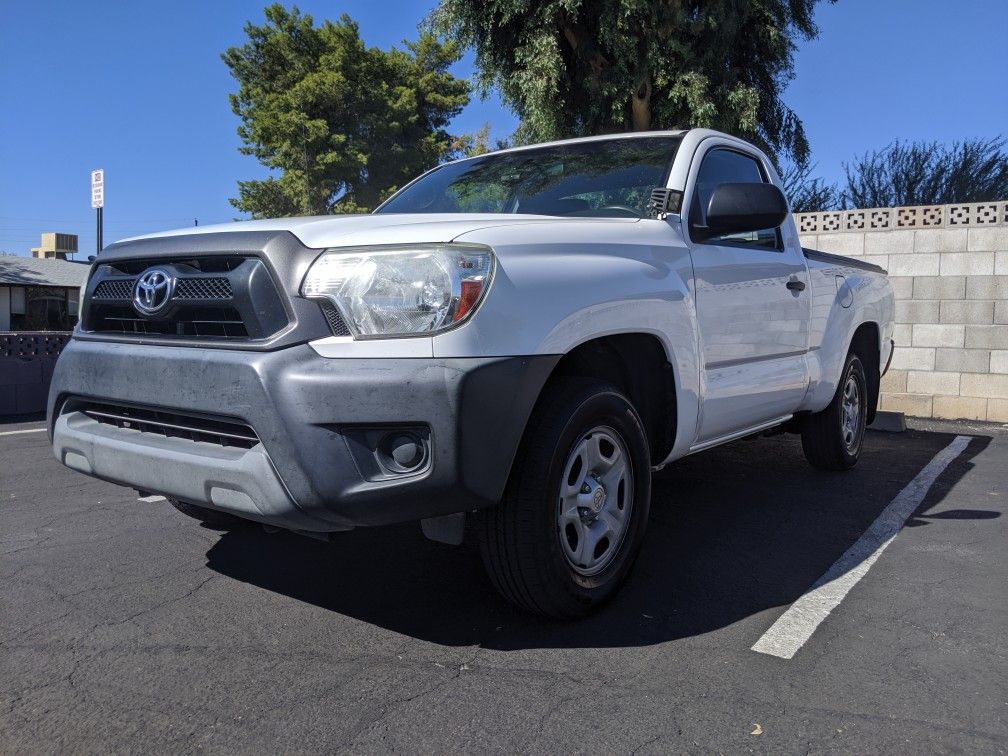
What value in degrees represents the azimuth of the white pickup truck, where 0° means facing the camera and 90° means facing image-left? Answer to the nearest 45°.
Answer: approximately 45°

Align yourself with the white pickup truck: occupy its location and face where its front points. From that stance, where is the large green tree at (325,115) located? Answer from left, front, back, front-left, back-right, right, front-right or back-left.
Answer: back-right

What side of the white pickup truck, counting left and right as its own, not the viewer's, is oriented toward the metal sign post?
right

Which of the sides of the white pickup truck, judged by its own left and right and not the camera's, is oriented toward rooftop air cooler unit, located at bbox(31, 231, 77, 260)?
right

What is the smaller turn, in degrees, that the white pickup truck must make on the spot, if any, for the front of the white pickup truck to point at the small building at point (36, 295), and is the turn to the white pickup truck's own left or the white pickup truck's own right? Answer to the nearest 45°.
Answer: approximately 90° to the white pickup truck's own right

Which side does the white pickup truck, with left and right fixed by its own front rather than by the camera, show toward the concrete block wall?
back

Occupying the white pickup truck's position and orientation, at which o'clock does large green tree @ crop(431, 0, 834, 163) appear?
The large green tree is roughly at 5 o'clock from the white pickup truck.
